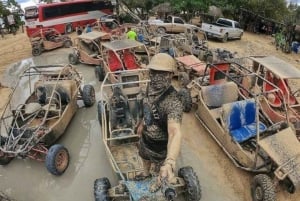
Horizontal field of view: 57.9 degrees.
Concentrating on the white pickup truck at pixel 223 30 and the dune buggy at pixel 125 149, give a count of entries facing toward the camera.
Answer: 1

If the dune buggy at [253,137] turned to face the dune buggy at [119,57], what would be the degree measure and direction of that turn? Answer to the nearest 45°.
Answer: approximately 180°

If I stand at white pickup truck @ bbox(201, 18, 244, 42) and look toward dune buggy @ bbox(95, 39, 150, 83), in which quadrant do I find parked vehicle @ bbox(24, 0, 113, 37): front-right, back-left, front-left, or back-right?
front-right

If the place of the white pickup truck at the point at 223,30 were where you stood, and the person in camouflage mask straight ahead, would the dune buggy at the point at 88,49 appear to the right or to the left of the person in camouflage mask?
right

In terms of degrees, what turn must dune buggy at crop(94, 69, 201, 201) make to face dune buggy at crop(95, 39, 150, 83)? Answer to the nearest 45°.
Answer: approximately 180°

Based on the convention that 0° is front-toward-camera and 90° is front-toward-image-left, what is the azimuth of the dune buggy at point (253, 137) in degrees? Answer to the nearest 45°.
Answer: approximately 315°

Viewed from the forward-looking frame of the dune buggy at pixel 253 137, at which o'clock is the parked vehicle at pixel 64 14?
The parked vehicle is roughly at 6 o'clock from the dune buggy.

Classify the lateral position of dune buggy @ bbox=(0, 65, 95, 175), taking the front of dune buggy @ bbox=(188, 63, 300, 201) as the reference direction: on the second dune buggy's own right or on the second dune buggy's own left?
on the second dune buggy's own right

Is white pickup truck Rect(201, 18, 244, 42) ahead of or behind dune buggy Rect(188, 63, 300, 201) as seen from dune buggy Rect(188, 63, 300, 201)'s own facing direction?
behind

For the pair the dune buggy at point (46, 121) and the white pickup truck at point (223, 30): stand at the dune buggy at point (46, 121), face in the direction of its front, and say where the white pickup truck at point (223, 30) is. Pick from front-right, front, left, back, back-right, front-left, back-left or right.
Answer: back

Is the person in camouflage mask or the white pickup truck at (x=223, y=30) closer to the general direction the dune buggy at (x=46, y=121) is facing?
the person in camouflage mask

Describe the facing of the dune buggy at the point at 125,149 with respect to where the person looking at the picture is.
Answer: facing the viewer
